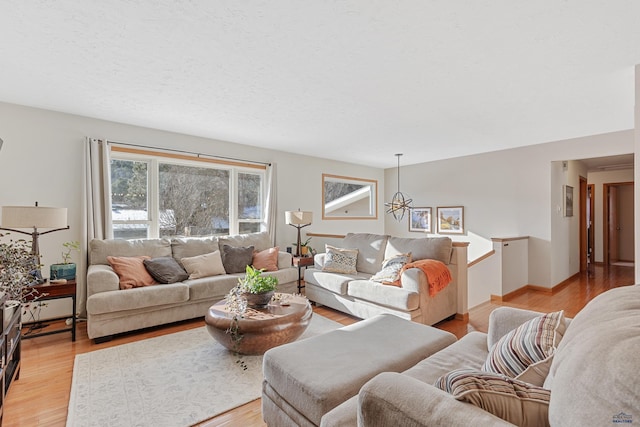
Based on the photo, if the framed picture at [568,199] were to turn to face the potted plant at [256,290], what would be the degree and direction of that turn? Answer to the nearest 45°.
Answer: approximately 90° to its right

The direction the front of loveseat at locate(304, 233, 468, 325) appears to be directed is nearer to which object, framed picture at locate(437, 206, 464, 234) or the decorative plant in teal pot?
the decorative plant in teal pot

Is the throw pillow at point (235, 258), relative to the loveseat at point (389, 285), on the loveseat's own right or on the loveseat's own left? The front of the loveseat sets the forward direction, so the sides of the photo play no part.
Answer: on the loveseat's own right

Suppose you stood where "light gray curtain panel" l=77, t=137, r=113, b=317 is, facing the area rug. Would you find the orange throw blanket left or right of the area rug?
left

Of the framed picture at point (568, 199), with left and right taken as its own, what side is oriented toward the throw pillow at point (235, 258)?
right

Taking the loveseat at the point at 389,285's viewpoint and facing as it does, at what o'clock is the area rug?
The area rug is roughly at 12 o'clock from the loveseat.

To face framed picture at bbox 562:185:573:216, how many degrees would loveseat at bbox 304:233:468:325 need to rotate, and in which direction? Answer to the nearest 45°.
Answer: approximately 180°

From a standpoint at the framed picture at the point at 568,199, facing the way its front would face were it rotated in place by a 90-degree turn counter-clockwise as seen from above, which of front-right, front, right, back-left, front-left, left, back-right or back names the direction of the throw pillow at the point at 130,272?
back

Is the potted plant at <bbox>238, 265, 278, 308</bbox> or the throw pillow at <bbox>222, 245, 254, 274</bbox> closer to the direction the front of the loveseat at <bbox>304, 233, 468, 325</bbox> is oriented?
the potted plant
